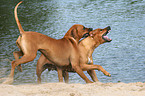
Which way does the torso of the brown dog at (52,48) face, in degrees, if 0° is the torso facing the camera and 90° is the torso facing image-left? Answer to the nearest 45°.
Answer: approximately 270°

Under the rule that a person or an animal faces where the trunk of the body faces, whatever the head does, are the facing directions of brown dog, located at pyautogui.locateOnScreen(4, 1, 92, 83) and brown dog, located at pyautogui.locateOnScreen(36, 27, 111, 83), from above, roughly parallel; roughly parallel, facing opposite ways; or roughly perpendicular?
roughly parallel

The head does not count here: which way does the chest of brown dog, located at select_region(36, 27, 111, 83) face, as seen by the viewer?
to the viewer's right
